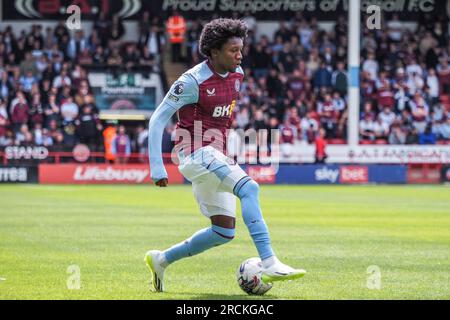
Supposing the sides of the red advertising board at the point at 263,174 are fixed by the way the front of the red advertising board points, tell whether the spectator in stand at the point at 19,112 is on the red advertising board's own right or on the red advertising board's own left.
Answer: on the red advertising board's own right

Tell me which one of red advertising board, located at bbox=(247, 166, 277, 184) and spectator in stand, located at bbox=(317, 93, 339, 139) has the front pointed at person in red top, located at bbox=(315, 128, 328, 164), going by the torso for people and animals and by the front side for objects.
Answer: spectator in stand, located at bbox=(317, 93, 339, 139)

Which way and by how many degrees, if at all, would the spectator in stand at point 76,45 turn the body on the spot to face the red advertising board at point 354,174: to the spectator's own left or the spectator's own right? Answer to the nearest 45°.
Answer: approximately 45° to the spectator's own left

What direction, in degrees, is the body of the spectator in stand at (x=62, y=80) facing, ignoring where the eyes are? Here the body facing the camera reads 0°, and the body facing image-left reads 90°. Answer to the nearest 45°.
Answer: approximately 0°

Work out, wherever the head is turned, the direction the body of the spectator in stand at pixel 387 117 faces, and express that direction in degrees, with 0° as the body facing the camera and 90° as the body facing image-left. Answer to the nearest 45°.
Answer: approximately 0°

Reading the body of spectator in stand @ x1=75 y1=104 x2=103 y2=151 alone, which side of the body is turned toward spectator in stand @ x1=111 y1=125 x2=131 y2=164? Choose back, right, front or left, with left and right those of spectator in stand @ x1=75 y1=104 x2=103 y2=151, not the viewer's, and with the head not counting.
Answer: left

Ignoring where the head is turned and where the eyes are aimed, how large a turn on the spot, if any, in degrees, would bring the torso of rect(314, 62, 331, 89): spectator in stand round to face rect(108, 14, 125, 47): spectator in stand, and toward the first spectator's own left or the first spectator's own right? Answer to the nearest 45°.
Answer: approximately 90° to the first spectator's own right
